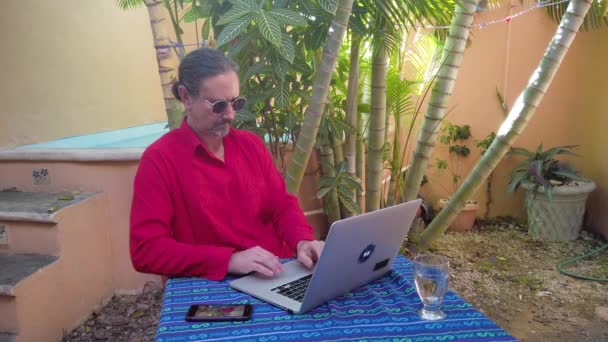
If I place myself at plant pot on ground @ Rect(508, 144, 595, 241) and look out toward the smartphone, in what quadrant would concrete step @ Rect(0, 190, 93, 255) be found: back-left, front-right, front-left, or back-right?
front-right

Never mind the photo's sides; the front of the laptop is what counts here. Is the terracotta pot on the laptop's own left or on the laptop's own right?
on the laptop's own right

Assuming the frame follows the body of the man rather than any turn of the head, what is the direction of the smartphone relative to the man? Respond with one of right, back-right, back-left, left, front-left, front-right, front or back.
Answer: front-right

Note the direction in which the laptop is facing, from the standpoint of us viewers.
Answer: facing away from the viewer and to the left of the viewer

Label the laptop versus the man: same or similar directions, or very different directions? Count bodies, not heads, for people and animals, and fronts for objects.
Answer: very different directions

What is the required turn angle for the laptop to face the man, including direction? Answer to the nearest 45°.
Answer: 0° — it already faces them

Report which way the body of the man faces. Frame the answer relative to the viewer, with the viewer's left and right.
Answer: facing the viewer and to the right of the viewer

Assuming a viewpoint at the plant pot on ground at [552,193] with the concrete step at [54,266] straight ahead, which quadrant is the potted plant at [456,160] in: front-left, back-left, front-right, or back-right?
front-right

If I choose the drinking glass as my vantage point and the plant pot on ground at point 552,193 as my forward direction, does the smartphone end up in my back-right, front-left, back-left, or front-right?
back-left

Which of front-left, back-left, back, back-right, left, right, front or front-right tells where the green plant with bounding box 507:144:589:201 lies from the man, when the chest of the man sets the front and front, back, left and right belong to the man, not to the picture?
left

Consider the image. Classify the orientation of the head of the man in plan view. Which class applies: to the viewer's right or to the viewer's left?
to the viewer's right
